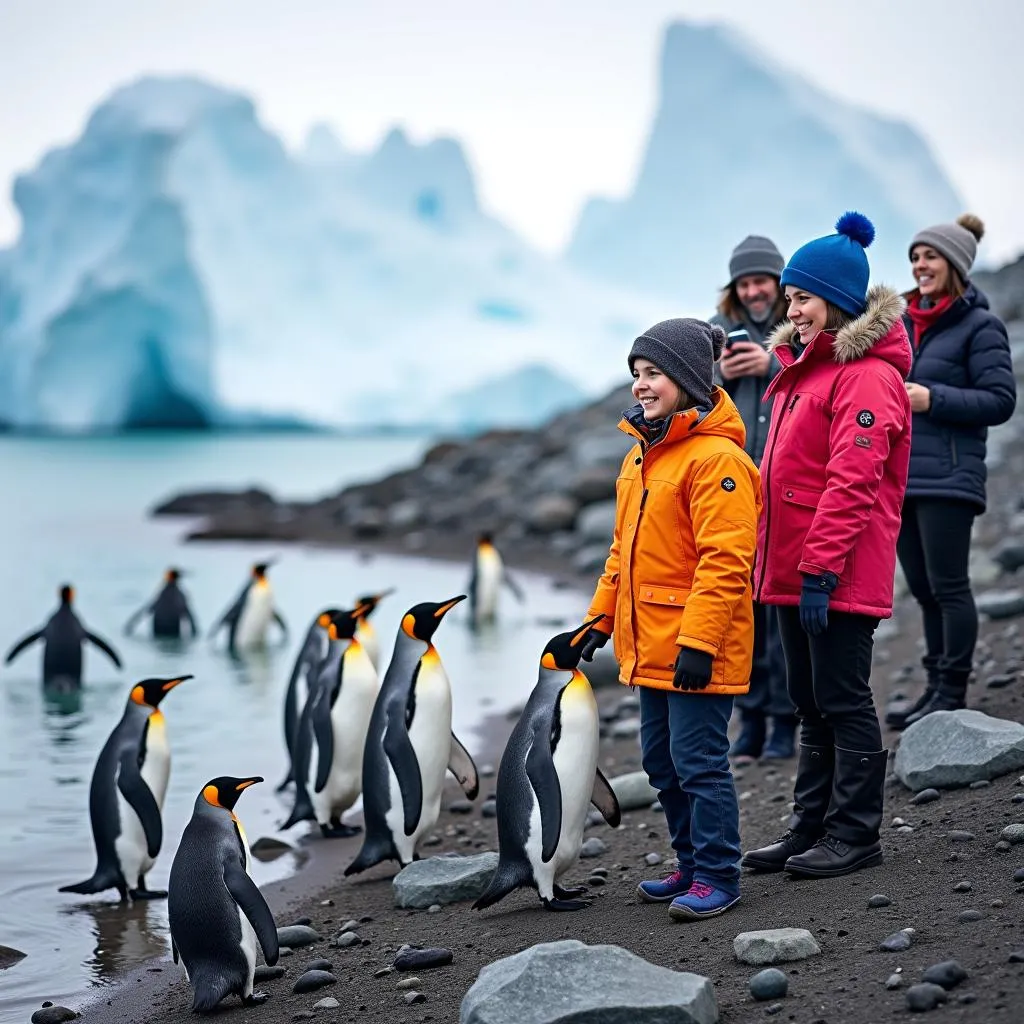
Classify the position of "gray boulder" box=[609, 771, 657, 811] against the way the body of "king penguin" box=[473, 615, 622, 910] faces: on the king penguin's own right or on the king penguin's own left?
on the king penguin's own left

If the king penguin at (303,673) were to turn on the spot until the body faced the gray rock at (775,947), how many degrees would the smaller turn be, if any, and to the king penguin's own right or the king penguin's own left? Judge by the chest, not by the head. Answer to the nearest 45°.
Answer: approximately 90° to the king penguin's own right

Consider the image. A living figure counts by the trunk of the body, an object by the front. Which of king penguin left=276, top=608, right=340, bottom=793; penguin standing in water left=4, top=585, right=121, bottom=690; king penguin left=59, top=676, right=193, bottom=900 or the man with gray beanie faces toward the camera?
the man with gray beanie

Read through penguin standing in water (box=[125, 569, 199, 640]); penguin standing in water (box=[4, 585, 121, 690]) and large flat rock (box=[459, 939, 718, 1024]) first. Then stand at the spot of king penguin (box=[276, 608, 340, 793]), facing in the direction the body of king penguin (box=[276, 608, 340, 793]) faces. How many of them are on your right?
1

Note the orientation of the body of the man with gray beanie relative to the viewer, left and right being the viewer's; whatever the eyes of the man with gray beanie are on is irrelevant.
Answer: facing the viewer

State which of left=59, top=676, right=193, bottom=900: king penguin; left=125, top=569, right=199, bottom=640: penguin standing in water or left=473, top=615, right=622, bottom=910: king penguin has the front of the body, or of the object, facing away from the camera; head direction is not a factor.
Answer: the penguin standing in water

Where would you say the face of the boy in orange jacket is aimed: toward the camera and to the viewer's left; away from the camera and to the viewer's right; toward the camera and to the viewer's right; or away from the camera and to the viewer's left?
toward the camera and to the viewer's left

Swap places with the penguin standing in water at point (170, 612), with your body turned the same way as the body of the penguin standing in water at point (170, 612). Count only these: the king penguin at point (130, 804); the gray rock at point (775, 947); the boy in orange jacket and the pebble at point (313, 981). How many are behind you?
4

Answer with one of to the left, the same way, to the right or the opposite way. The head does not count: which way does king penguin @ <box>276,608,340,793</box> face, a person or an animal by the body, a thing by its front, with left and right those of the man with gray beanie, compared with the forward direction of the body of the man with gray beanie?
to the left

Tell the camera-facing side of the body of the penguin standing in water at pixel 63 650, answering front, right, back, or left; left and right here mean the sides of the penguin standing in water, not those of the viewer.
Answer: back

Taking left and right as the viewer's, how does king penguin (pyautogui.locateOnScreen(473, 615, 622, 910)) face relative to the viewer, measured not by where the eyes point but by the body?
facing to the right of the viewer

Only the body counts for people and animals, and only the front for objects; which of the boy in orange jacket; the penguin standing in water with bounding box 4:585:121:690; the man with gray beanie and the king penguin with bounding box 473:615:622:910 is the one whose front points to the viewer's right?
the king penguin
